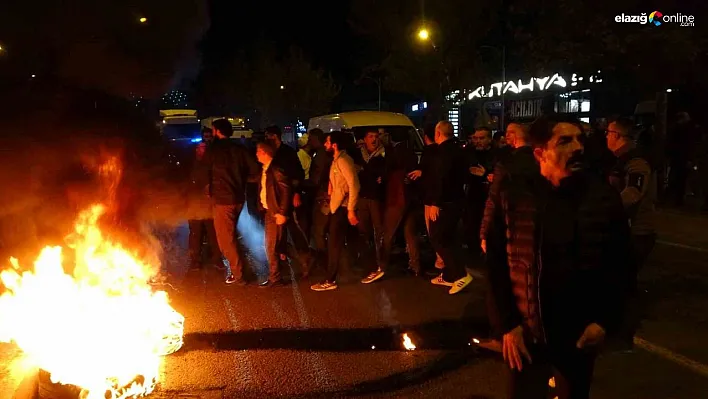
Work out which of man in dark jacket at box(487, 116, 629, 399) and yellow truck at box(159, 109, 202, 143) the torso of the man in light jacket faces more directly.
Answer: the yellow truck

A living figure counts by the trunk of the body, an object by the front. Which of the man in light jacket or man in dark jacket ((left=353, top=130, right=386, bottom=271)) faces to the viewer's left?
the man in light jacket

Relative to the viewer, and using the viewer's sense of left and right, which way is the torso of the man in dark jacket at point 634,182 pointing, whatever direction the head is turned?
facing to the left of the viewer

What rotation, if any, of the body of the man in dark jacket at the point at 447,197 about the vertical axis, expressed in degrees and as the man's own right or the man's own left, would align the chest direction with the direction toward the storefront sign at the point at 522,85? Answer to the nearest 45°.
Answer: approximately 90° to the man's own right

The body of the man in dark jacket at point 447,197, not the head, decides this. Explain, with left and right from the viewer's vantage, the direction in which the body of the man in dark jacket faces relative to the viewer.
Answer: facing to the left of the viewer

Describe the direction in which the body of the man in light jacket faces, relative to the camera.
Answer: to the viewer's left

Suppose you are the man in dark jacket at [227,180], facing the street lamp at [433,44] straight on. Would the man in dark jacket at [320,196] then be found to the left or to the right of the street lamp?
right

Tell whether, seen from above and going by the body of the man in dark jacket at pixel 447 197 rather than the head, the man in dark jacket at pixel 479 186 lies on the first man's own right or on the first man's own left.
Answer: on the first man's own right

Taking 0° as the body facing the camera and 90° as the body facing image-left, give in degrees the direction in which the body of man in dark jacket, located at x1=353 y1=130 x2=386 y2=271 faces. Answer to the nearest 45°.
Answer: approximately 0°
